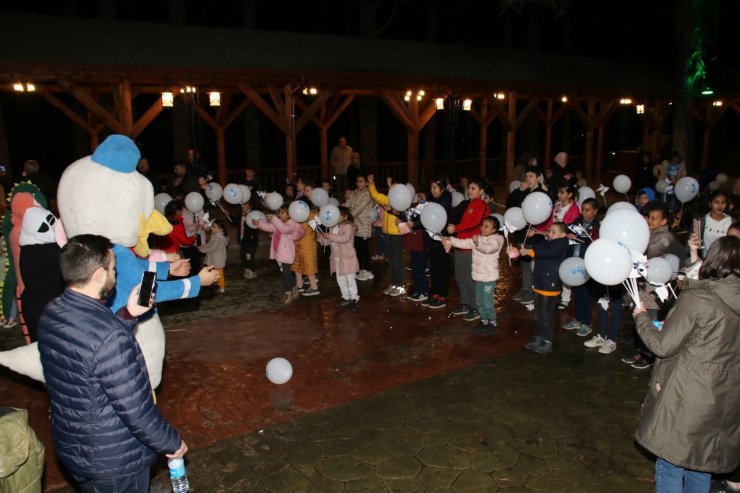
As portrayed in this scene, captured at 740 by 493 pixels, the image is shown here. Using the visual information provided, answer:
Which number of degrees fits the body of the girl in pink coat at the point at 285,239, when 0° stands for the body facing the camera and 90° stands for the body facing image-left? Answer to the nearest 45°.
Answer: approximately 45°

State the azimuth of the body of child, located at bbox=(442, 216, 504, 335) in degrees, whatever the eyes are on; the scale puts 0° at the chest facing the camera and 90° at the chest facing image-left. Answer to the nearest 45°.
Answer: approximately 45°

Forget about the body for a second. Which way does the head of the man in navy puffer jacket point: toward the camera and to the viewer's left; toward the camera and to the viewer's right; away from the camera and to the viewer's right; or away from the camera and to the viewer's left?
away from the camera and to the viewer's right

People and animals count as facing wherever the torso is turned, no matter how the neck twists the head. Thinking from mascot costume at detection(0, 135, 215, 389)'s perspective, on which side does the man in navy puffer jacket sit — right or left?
on its right

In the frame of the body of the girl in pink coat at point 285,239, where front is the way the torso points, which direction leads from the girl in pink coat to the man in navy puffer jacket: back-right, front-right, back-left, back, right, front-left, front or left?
front-left

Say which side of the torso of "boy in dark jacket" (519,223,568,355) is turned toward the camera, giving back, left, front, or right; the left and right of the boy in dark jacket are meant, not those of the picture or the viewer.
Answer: left

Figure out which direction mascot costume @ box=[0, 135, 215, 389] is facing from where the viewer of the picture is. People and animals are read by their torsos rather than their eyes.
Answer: facing to the right of the viewer

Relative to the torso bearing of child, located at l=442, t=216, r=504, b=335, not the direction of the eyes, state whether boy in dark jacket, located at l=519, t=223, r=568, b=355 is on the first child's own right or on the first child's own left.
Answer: on the first child's own left

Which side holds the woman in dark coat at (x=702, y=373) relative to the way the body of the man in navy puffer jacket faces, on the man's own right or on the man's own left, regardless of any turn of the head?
on the man's own right

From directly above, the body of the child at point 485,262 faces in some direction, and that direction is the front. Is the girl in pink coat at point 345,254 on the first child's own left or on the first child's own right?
on the first child's own right

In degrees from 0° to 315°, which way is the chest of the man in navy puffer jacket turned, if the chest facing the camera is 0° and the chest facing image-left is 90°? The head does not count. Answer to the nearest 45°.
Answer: approximately 225°

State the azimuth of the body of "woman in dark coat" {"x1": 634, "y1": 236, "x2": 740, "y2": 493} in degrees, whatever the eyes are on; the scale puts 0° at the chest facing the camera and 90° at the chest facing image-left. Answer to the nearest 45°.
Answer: approximately 135°

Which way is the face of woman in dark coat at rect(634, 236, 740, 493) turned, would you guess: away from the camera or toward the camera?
away from the camera
